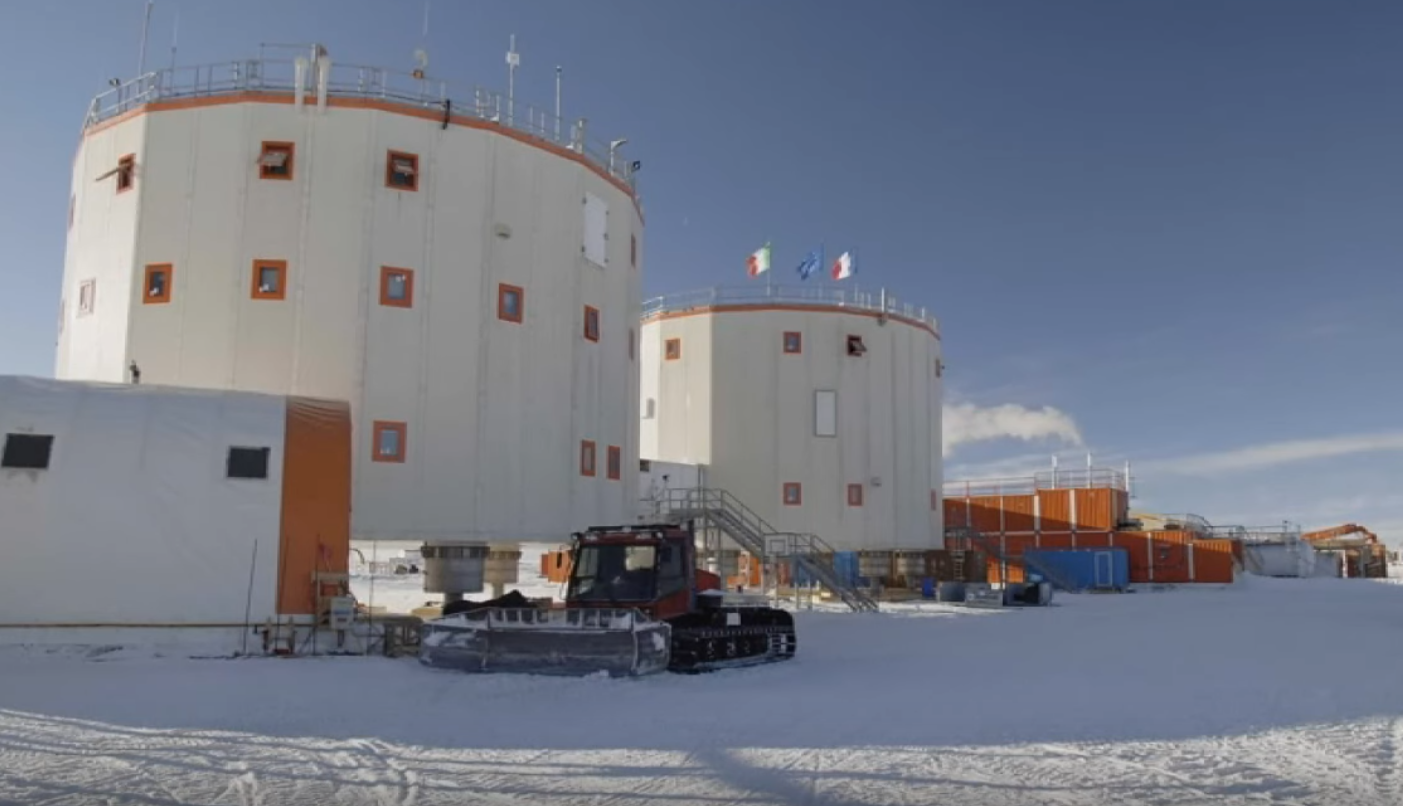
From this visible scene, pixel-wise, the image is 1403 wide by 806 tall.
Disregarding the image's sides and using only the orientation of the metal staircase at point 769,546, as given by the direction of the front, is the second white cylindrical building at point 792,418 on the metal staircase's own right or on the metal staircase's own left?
on the metal staircase's own left

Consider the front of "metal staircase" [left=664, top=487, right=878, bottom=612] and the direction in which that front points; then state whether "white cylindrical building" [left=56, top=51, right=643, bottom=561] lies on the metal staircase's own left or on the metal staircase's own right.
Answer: on the metal staircase's own right

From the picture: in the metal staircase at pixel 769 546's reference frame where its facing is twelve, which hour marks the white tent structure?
The white tent structure is roughly at 4 o'clock from the metal staircase.

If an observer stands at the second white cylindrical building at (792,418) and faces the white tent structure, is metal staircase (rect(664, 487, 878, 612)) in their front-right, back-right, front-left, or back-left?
front-left

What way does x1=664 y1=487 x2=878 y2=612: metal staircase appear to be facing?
to the viewer's right

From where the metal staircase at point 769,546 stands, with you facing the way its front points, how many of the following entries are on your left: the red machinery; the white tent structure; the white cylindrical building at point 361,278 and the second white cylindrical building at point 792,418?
1

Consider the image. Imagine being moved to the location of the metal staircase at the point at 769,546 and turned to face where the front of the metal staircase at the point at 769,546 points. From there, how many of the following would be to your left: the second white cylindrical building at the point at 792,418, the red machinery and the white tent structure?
1

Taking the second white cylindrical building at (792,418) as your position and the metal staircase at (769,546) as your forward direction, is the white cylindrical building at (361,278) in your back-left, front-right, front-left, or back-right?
front-right

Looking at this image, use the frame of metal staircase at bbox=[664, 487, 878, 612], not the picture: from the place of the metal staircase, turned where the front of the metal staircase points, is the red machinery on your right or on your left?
on your right
